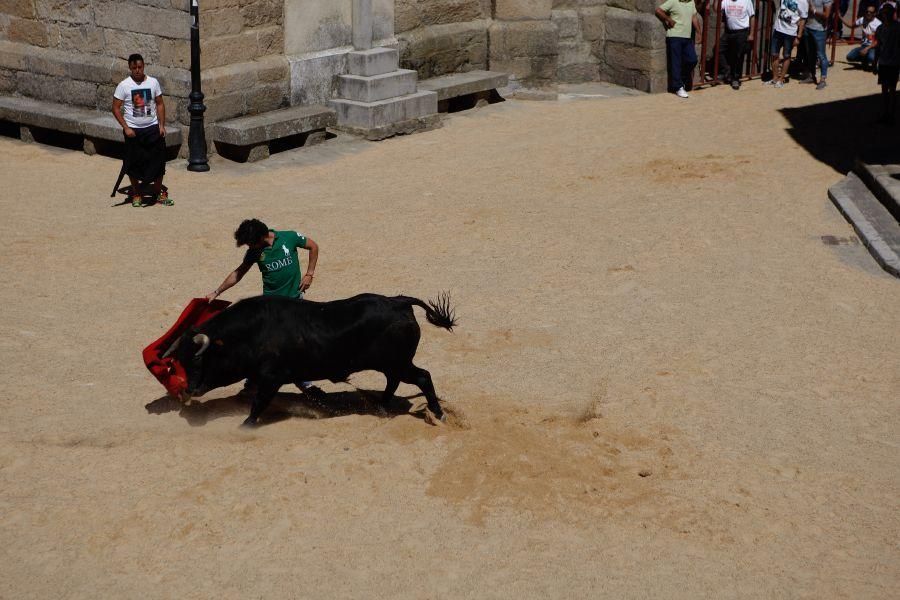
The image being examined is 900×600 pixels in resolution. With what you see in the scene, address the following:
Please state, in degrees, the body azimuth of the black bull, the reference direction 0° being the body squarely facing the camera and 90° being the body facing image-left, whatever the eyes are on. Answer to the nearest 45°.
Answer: approximately 90°

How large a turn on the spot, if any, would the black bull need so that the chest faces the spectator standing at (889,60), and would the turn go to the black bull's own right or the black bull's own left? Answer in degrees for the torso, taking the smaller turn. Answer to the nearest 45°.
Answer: approximately 135° to the black bull's own right

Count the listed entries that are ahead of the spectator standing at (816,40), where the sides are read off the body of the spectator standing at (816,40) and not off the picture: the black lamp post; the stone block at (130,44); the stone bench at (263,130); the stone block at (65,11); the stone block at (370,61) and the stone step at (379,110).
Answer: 6

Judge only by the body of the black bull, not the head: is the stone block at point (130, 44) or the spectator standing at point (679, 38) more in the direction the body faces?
the stone block

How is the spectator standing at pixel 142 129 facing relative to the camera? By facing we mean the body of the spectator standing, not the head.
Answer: toward the camera

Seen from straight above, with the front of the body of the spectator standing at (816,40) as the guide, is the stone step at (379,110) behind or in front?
in front

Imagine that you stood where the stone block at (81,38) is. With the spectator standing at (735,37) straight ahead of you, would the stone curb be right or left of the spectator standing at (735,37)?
right

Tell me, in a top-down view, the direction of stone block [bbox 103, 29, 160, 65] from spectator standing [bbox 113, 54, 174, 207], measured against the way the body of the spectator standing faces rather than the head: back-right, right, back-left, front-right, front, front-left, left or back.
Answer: back

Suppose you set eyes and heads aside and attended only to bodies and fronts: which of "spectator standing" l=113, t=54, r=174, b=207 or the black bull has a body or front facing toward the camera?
the spectator standing

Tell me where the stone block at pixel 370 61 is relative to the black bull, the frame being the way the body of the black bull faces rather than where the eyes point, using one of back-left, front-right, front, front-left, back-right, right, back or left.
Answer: right

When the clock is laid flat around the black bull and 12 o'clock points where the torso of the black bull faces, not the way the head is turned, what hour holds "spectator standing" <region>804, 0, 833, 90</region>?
The spectator standing is roughly at 4 o'clock from the black bull.

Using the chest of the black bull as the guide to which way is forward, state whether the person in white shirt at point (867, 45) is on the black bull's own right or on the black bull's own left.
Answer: on the black bull's own right

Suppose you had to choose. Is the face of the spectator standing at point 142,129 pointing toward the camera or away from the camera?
toward the camera

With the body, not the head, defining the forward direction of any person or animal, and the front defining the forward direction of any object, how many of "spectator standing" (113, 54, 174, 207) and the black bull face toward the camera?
1

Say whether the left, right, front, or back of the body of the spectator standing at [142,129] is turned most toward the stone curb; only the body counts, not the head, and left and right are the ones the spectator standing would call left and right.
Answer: left
